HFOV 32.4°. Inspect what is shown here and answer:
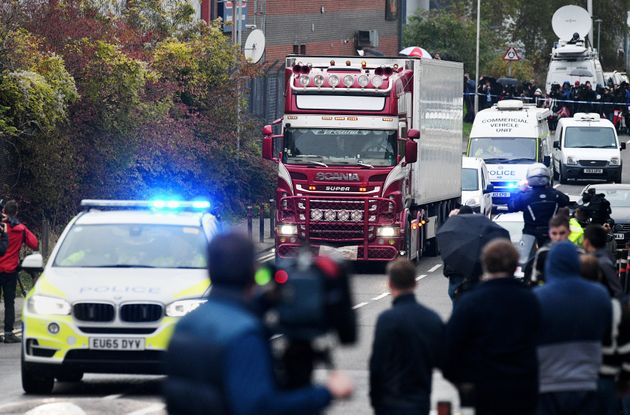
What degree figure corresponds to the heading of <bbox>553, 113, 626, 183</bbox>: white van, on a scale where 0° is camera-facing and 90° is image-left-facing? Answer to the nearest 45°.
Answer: approximately 0°

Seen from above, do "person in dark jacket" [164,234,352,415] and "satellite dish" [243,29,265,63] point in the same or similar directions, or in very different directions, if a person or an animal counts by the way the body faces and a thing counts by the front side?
very different directions

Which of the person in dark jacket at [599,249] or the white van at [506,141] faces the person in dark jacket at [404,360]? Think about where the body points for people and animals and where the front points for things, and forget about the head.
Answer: the white van

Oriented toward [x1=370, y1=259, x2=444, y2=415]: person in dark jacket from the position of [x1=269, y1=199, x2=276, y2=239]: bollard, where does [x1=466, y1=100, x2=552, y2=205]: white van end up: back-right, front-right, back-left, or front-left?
back-left

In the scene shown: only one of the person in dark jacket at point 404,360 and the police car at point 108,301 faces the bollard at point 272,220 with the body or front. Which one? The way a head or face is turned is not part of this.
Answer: the person in dark jacket

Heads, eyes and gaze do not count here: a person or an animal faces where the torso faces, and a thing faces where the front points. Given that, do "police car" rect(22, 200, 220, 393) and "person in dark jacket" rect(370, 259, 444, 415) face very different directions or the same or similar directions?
very different directions

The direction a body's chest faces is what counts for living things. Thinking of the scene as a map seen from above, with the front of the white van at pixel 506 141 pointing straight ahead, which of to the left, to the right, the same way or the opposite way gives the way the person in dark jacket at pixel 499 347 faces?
the opposite way

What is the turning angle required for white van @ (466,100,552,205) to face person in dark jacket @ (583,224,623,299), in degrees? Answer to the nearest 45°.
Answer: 0° — it already faces them

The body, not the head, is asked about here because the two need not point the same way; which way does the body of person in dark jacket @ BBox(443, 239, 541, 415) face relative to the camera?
away from the camera

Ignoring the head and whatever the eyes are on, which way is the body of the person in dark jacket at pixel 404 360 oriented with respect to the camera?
away from the camera

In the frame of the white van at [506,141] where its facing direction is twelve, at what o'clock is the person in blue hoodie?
The person in blue hoodie is roughly at 12 o'clock from the white van.

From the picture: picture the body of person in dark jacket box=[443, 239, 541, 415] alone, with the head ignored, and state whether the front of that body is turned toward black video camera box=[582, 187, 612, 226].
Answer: yes

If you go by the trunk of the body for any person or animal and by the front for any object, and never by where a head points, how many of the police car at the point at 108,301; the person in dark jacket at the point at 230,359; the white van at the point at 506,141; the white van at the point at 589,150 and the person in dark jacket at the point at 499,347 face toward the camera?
3

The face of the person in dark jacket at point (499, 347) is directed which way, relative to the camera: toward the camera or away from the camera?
away from the camera
